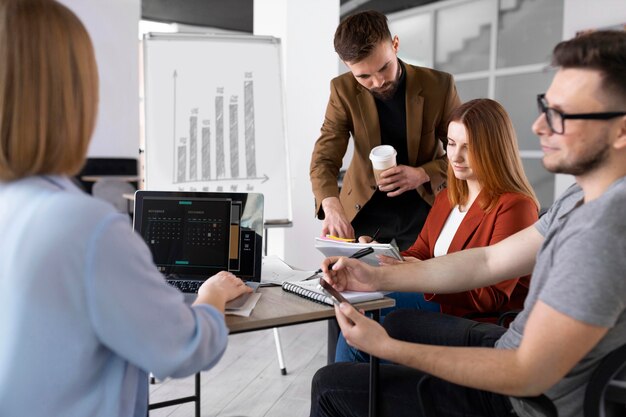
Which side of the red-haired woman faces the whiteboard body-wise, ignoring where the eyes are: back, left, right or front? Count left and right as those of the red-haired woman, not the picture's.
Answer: right

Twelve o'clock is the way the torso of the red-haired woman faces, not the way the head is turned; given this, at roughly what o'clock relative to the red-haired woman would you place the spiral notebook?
The spiral notebook is roughly at 12 o'clock from the red-haired woman.

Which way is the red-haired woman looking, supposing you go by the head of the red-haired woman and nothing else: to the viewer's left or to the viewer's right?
to the viewer's left

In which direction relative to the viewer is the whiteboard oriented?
toward the camera

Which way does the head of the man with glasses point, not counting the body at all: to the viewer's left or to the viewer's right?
to the viewer's left

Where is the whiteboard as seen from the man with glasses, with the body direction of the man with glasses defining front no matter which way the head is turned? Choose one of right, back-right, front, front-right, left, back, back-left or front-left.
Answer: front-right

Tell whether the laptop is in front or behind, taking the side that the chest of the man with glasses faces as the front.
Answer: in front

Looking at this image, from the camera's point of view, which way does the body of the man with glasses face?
to the viewer's left

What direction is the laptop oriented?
toward the camera

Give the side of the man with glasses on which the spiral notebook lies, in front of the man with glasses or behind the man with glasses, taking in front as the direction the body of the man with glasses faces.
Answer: in front

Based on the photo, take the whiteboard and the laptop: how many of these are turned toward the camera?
2

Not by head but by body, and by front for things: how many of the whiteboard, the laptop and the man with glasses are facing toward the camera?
2

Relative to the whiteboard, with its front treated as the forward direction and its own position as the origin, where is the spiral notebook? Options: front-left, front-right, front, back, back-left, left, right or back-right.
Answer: front

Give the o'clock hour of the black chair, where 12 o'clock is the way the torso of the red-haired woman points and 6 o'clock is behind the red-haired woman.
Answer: The black chair is roughly at 10 o'clock from the red-haired woman.

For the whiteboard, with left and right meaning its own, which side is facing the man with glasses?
front

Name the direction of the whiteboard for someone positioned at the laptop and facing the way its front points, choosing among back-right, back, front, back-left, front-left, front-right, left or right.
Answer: back
